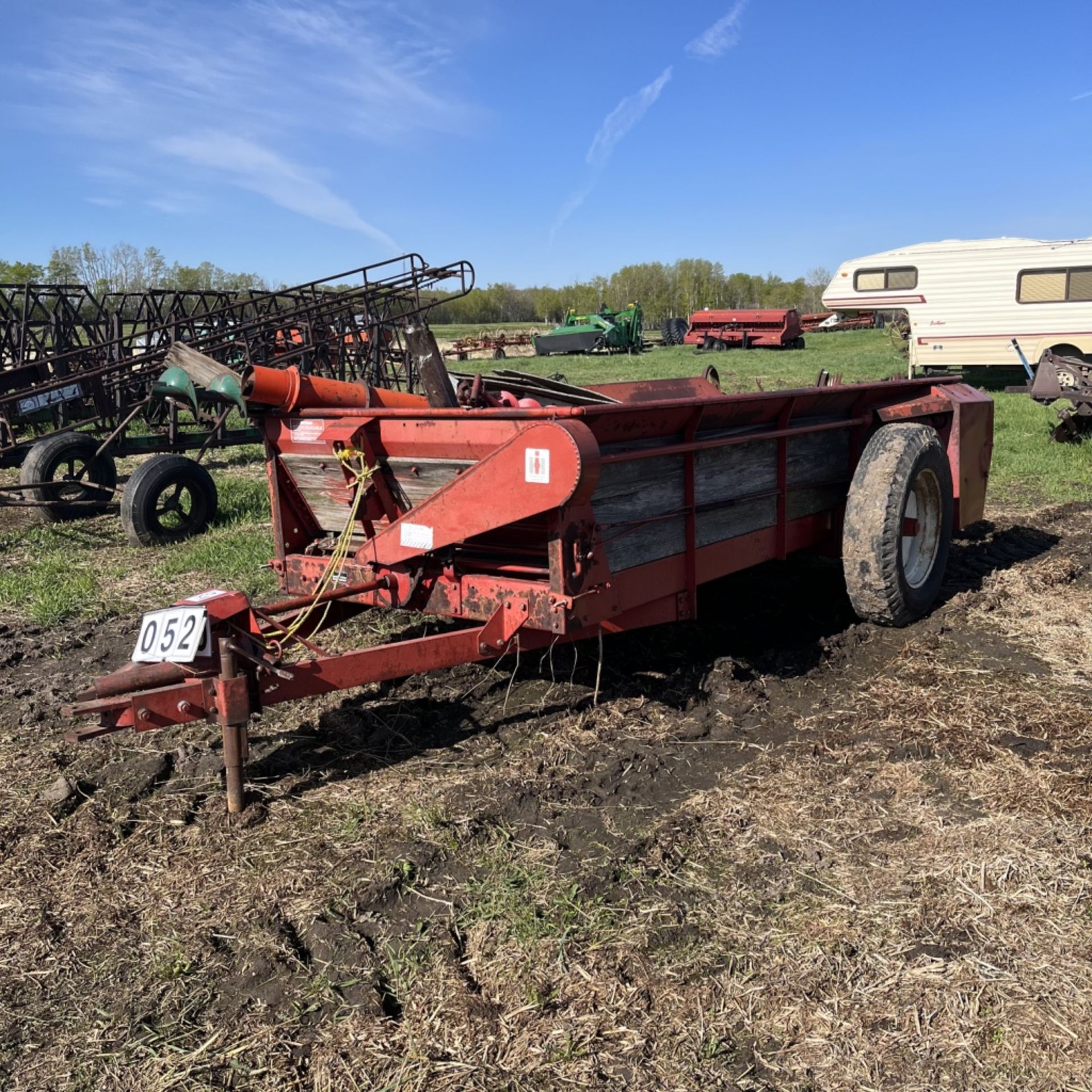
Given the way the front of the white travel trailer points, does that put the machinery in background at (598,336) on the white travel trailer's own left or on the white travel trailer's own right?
on the white travel trailer's own right

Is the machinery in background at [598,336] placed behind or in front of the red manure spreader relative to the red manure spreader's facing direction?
behind

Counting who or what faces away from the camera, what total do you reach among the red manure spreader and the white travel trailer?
0

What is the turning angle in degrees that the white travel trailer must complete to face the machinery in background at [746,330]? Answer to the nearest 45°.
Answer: approximately 45° to its right

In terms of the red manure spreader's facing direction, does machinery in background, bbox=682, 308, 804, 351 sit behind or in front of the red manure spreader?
behind

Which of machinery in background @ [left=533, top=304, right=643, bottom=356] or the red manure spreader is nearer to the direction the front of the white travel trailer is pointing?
the machinery in background

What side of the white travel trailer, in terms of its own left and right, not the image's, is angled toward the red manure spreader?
left

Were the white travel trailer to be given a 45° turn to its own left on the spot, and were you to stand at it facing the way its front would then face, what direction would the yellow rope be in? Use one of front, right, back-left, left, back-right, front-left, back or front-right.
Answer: front-left

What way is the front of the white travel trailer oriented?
to the viewer's left

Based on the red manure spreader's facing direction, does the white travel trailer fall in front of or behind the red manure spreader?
behind

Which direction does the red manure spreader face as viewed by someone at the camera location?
facing the viewer and to the left of the viewer
